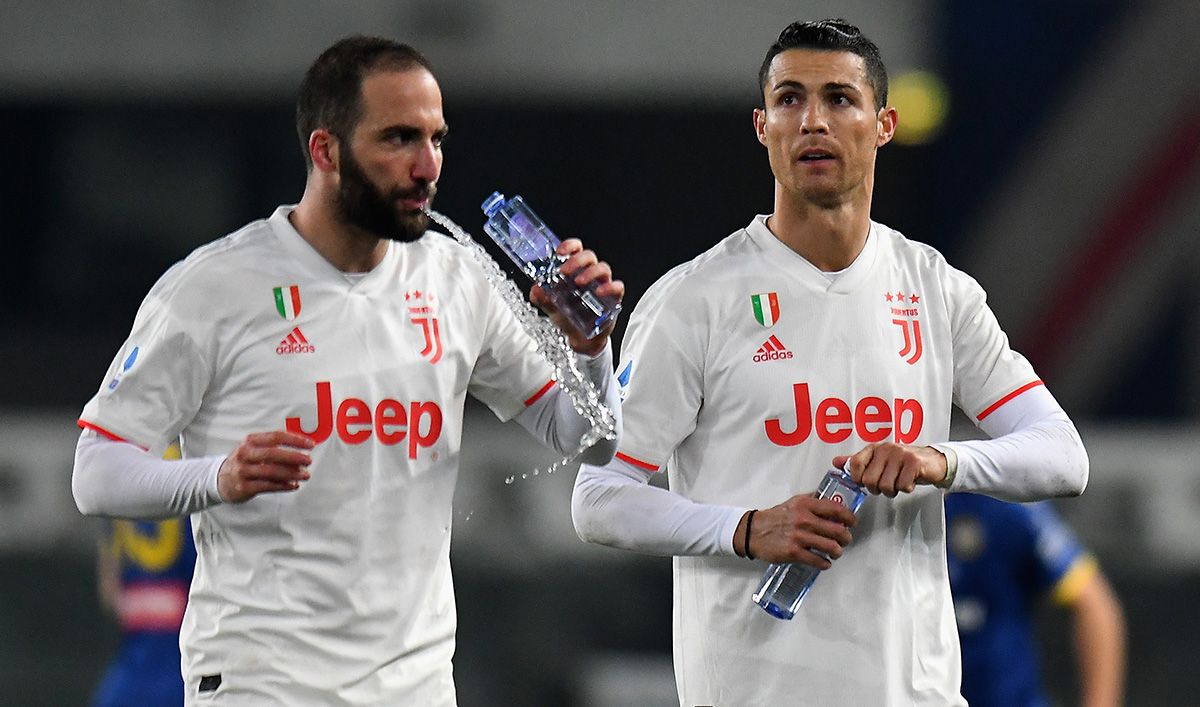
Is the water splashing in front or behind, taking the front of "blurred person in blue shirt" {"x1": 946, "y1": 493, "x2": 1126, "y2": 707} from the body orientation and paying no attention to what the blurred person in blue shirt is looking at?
in front

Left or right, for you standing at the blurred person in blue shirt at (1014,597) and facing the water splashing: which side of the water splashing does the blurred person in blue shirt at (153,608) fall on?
right

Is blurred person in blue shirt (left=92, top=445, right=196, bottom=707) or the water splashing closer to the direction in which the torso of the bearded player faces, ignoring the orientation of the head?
the water splashing

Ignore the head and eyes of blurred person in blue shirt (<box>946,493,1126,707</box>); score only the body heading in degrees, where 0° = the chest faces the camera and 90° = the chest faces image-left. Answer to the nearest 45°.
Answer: approximately 45°

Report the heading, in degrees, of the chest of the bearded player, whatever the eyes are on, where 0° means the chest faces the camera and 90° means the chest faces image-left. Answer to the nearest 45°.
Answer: approximately 315°

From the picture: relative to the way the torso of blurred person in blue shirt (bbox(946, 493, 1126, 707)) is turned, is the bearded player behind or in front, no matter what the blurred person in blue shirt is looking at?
in front

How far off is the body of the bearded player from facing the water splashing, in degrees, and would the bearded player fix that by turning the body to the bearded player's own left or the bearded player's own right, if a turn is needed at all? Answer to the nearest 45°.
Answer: approximately 45° to the bearded player's own left
